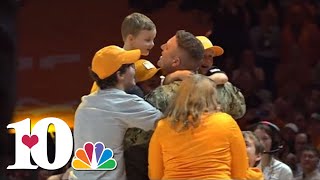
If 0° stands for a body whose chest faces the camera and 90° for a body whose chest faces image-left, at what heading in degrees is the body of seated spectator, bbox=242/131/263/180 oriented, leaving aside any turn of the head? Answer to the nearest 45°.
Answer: approximately 45°

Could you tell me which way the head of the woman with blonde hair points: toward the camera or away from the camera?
away from the camera

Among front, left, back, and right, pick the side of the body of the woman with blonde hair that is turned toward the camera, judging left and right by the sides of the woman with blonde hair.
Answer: back
